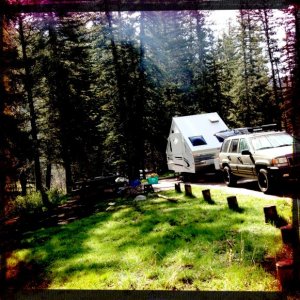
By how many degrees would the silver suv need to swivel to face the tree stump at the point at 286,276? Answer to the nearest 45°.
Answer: approximately 45° to its right

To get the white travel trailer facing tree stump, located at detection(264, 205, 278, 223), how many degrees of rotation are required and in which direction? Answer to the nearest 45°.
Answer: approximately 45° to its right

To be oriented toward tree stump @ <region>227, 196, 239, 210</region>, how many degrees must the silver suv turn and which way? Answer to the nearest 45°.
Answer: approximately 45° to its right

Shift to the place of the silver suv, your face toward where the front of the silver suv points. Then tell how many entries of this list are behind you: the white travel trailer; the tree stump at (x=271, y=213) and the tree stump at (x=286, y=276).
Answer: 1

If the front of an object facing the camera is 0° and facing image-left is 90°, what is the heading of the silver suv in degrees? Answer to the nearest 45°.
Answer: approximately 315°

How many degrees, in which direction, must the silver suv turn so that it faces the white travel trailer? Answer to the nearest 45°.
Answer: approximately 180°

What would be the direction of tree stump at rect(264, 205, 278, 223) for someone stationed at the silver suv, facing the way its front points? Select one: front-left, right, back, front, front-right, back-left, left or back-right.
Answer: front-right

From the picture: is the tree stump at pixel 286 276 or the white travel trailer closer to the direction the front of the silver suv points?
the tree stump
